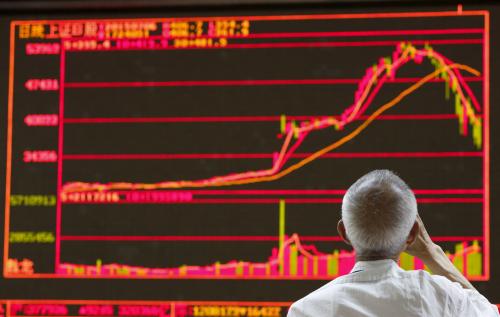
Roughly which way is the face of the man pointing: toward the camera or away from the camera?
away from the camera

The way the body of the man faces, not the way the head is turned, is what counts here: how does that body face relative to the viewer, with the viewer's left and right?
facing away from the viewer
